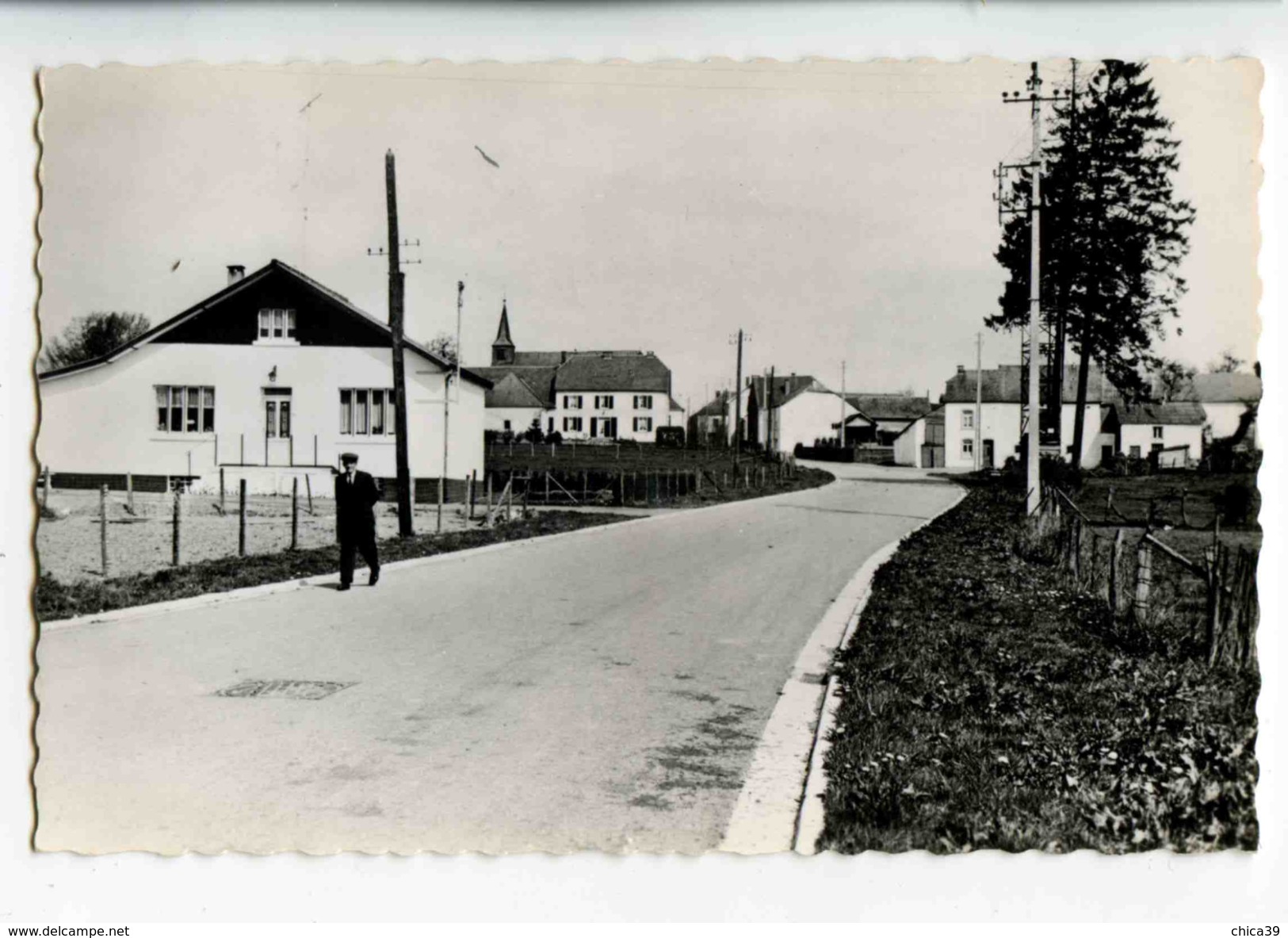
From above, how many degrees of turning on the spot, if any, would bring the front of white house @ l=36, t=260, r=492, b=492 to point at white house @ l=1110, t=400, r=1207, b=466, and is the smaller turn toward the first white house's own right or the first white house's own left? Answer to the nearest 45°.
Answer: approximately 90° to the first white house's own left

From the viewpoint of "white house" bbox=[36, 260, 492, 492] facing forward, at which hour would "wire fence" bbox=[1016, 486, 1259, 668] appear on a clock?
The wire fence is roughly at 11 o'clock from the white house.

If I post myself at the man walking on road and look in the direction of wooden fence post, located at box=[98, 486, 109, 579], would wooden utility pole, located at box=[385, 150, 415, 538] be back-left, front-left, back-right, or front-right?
front-right

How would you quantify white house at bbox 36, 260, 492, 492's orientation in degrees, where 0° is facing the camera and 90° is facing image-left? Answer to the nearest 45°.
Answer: approximately 0°

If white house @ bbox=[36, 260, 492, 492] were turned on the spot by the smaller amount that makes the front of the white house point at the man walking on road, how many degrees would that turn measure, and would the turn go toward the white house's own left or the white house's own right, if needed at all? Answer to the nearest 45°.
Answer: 0° — it already faces them

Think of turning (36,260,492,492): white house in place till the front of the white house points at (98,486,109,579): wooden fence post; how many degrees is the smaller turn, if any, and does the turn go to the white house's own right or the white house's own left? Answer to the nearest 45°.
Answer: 0° — it already faces it
